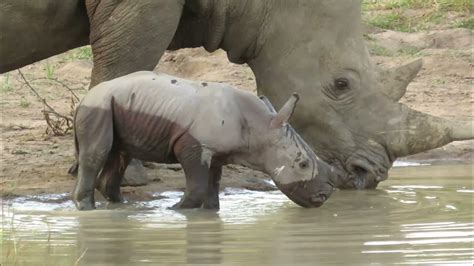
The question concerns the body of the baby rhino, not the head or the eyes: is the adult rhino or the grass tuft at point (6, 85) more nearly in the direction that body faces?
the adult rhino

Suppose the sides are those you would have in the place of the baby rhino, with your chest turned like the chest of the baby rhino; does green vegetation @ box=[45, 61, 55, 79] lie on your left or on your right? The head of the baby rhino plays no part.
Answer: on your left

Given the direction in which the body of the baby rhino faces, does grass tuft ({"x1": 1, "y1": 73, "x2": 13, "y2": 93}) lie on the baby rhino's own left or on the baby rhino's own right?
on the baby rhino's own left

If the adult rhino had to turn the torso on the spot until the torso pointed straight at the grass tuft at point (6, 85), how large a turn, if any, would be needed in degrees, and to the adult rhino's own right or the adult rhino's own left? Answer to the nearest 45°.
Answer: approximately 135° to the adult rhino's own left

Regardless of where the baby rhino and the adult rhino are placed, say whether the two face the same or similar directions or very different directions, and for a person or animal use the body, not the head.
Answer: same or similar directions

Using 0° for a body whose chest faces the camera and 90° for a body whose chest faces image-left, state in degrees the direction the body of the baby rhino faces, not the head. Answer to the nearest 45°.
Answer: approximately 270°

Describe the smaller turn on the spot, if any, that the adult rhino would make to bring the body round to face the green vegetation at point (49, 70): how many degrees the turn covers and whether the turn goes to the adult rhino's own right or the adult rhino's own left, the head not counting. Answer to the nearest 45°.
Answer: approximately 135° to the adult rhino's own left

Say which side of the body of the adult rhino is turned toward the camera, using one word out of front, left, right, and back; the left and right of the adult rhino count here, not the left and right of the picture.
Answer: right

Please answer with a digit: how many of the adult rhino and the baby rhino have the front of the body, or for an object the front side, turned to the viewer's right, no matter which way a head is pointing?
2
